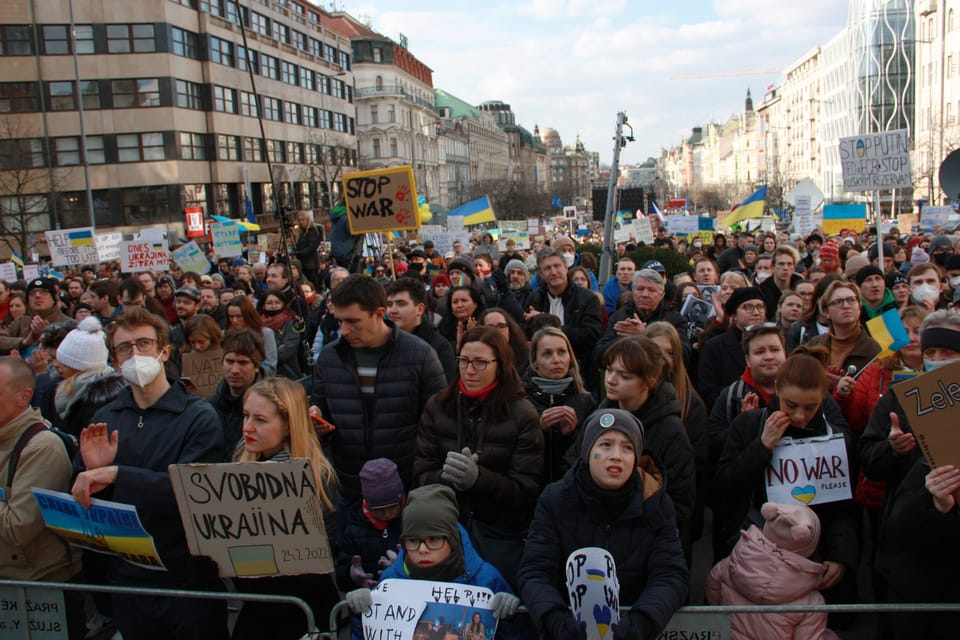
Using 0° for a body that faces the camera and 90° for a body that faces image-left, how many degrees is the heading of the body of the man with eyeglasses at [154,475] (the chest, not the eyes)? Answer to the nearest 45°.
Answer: approximately 45°

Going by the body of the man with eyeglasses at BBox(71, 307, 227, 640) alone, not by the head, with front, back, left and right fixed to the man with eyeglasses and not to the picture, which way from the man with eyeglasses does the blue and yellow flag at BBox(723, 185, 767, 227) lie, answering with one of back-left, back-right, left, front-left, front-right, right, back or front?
back

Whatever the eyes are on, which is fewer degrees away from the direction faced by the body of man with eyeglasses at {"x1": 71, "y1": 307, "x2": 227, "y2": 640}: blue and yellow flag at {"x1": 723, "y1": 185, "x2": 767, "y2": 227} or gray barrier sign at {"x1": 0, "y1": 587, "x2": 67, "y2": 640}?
the gray barrier sign
